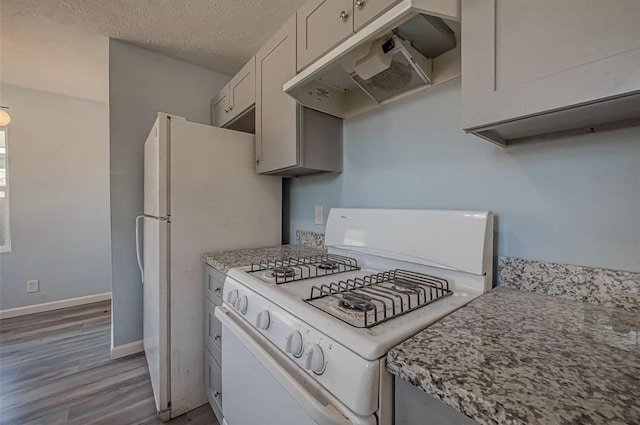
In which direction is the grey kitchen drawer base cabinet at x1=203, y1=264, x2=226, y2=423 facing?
to the viewer's left

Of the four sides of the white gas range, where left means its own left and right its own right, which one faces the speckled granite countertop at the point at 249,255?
right

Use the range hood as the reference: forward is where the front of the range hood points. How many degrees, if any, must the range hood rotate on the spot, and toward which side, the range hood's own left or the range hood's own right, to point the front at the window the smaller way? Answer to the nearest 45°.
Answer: approximately 45° to the range hood's own right

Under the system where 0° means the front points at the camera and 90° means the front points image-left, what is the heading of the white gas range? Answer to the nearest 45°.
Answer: approximately 45°

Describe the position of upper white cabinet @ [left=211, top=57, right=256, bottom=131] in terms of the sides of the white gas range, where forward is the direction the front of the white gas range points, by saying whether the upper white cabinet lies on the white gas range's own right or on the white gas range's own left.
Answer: on the white gas range's own right

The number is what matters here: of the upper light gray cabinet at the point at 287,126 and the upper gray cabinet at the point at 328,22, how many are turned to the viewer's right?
0

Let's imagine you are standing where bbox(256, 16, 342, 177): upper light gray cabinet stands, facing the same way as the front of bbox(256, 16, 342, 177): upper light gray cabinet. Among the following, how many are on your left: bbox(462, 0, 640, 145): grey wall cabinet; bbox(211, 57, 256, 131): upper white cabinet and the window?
1

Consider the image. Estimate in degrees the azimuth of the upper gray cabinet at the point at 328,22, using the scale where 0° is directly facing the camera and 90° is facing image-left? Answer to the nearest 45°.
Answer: approximately 45°

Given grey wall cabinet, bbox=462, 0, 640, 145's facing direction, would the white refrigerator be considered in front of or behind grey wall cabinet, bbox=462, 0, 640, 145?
in front
